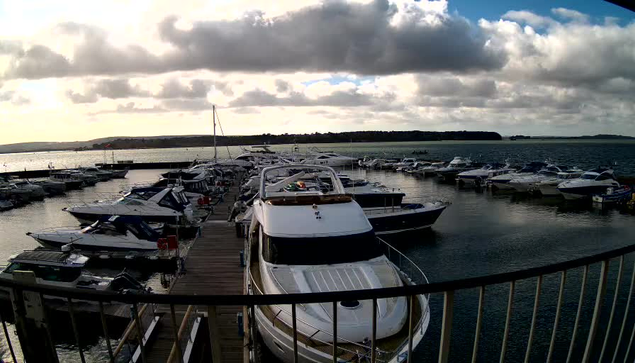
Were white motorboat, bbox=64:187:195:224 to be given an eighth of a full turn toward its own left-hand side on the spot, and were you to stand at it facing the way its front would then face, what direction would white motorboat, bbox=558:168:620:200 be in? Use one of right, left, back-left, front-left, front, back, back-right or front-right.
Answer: back-left

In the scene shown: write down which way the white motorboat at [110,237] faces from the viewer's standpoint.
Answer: facing to the left of the viewer

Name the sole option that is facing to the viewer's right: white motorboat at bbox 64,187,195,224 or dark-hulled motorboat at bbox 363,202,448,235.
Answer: the dark-hulled motorboat

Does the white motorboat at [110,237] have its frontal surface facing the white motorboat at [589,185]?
no

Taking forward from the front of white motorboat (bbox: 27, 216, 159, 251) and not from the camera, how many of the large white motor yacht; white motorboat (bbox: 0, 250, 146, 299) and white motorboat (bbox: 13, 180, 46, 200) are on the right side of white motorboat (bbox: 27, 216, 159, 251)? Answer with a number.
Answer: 1

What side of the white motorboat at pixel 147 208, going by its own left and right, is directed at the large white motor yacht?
left

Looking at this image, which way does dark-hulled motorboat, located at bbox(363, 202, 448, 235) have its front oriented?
to the viewer's right

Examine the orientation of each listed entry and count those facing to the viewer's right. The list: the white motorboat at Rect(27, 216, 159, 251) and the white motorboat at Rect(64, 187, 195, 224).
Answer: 0

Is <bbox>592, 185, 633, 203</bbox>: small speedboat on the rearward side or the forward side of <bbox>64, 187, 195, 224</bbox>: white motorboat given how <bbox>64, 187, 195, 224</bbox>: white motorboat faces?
on the rearward side

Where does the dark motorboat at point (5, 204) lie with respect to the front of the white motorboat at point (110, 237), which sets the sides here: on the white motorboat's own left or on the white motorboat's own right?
on the white motorboat's own right

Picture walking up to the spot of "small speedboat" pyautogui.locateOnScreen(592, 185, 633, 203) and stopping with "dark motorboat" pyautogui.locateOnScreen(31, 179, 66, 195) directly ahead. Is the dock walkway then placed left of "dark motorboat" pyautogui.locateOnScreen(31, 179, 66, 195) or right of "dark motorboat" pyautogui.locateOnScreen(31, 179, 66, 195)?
left

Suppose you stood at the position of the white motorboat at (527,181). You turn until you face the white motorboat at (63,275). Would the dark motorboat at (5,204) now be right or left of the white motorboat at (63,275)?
right

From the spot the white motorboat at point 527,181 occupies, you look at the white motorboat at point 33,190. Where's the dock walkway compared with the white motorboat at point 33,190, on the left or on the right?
left

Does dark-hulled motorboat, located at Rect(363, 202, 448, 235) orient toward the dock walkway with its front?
no
